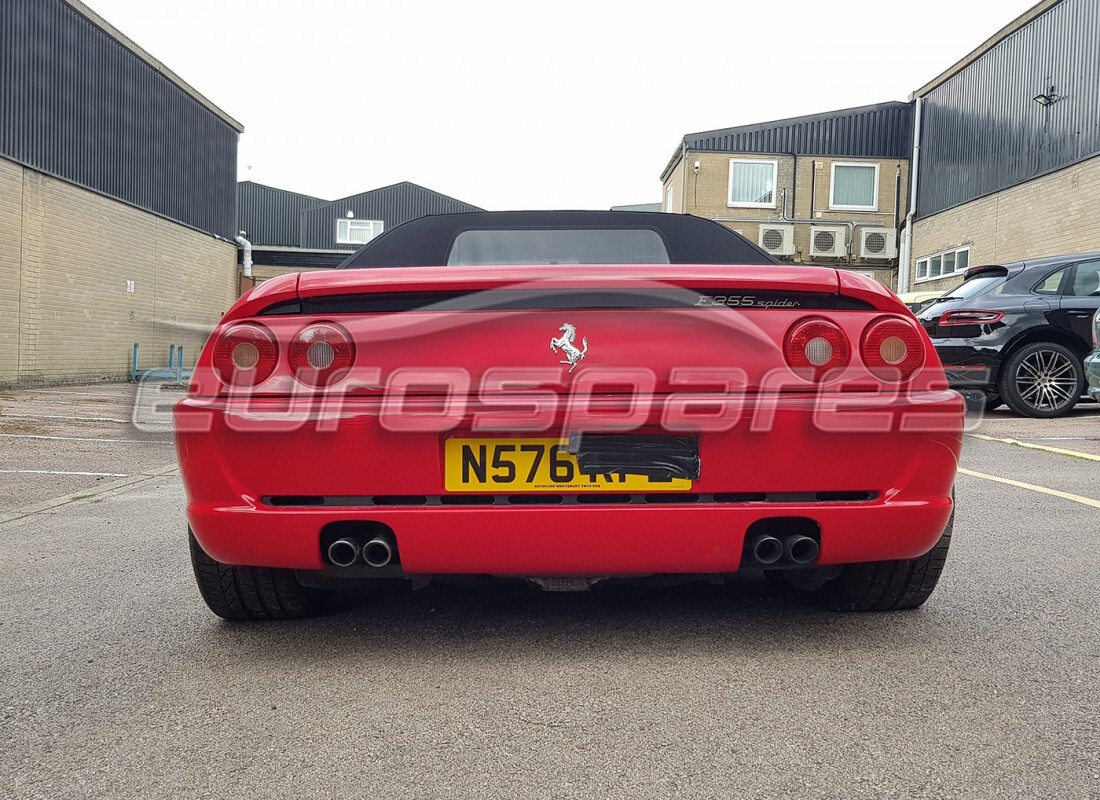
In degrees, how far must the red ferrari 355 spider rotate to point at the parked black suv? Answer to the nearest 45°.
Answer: approximately 45° to its right

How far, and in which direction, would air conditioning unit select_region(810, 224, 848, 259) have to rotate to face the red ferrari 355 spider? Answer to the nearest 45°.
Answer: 0° — it already faces it

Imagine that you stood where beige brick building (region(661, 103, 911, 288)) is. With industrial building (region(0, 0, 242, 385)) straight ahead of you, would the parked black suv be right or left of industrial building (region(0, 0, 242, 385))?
left

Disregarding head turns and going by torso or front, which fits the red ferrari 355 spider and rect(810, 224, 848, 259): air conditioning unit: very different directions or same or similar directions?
very different directions

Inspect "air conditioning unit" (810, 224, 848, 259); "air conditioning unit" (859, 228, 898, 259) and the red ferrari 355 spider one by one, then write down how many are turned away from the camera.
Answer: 1

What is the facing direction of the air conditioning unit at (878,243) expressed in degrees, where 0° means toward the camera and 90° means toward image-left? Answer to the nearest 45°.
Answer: approximately 0°

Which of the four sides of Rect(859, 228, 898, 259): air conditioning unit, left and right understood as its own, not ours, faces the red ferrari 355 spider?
front

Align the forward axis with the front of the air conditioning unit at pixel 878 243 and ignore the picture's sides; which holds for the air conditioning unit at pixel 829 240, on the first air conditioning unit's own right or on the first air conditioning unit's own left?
on the first air conditioning unit's own right

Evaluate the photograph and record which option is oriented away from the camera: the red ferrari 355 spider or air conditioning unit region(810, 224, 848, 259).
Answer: the red ferrari 355 spider

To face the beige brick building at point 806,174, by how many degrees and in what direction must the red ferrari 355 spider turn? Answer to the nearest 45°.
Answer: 0° — it already faces it

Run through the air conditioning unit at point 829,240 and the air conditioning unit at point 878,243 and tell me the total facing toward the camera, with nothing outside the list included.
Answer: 2

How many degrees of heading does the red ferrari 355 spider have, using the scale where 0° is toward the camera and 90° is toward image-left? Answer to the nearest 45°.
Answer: approximately 180°

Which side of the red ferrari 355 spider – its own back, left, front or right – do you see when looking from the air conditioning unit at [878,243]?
front
